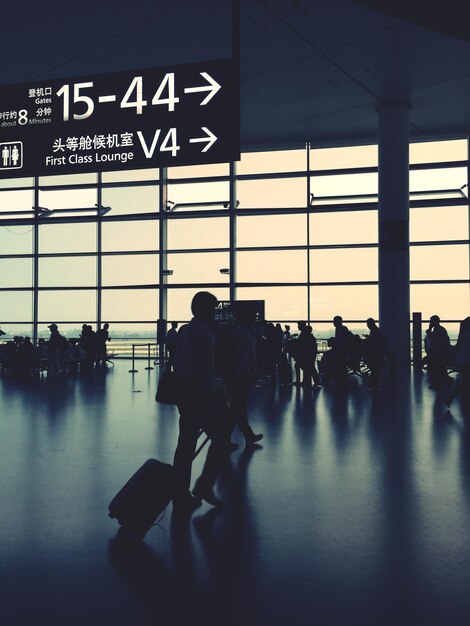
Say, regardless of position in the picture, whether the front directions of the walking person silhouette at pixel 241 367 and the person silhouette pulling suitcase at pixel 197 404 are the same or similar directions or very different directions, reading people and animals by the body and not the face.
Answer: same or similar directions
